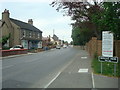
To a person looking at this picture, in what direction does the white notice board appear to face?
facing the viewer
